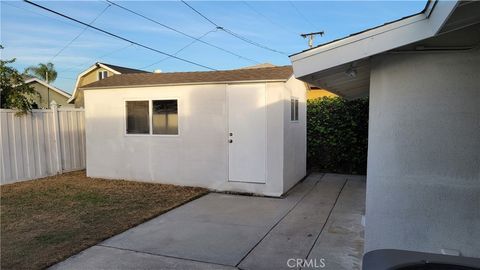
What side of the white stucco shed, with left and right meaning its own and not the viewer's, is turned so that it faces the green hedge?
left

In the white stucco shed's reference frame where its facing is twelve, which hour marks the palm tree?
The palm tree is roughly at 5 o'clock from the white stucco shed.

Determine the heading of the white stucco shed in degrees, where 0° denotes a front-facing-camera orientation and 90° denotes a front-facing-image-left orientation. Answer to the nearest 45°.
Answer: approximately 0°

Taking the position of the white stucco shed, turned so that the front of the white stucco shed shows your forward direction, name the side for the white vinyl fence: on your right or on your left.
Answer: on your right

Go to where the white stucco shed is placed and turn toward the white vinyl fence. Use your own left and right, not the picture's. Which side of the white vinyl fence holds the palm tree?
right
